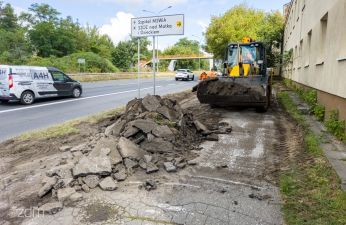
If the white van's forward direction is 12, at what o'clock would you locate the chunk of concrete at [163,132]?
The chunk of concrete is roughly at 4 o'clock from the white van.

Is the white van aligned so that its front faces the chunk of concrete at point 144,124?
no

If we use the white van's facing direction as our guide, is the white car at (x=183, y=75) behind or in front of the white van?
in front

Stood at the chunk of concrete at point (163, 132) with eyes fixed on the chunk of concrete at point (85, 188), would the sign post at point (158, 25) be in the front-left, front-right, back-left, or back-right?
back-right

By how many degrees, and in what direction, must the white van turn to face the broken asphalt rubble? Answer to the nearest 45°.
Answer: approximately 135° to its right

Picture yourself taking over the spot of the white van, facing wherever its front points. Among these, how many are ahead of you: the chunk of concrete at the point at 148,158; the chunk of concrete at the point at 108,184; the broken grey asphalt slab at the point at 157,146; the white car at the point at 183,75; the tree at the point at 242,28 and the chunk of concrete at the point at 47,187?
2

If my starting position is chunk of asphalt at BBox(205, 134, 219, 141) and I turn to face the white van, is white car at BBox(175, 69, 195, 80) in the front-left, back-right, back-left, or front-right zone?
front-right

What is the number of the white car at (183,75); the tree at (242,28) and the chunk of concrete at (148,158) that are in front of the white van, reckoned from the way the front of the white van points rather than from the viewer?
2

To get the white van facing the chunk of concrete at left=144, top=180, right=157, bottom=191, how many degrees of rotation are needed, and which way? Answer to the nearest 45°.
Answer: approximately 135° to its right

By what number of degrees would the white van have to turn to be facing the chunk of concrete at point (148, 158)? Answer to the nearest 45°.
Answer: approximately 135° to its right

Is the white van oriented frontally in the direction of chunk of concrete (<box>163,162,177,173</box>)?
no

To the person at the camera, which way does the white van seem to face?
facing away from the viewer and to the right of the viewer

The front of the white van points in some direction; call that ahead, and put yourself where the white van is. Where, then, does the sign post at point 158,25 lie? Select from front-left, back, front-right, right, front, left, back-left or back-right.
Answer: right

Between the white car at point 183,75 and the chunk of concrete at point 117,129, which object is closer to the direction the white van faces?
the white car

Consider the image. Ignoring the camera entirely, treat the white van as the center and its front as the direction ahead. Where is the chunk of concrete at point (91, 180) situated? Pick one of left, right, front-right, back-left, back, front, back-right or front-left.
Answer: back-right

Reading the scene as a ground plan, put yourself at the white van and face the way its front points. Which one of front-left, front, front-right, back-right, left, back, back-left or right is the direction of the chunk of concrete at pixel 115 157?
back-right
